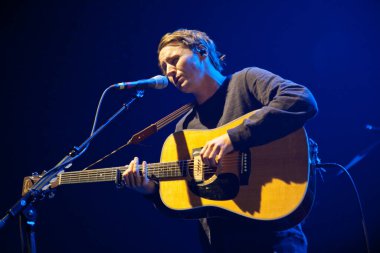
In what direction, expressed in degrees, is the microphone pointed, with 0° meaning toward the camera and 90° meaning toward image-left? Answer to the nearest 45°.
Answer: approximately 270°

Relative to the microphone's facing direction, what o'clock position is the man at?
The man is roughly at 1 o'clock from the microphone.

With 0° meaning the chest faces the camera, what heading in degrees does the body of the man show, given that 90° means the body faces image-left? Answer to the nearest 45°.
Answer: approximately 45°

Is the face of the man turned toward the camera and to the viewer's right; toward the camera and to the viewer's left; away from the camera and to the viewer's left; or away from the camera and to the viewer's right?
toward the camera and to the viewer's left

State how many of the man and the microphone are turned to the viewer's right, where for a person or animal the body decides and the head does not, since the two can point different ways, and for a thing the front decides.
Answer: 1

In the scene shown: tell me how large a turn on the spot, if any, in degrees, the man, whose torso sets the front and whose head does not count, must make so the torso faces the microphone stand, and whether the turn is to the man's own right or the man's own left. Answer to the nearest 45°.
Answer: approximately 45° to the man's own right
